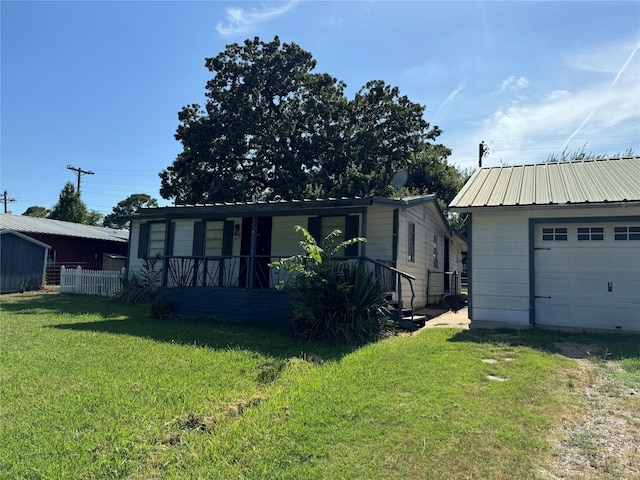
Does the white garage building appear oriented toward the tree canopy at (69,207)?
no

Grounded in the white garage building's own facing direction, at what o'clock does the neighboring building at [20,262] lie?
The neighboring building is roughly at 3 o'clock from the white garage building.

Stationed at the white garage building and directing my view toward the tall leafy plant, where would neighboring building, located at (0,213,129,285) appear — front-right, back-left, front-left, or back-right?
front-right

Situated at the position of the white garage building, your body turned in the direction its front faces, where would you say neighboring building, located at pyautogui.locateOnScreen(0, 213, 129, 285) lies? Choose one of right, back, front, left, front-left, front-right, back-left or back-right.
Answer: right

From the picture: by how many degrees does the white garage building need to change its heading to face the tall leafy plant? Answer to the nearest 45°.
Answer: approximately 45° to its right

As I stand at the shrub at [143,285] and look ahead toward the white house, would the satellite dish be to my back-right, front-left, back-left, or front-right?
front-left

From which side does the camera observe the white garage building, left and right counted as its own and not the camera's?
front

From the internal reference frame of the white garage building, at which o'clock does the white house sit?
The white house is roughly at 3 o'clock from the white garage building.

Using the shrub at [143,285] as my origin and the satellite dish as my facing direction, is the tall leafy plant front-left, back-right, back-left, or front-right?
front-right

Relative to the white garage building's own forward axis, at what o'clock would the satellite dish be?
The satellite dish is roughly at 4 o'clock from the white garage building.

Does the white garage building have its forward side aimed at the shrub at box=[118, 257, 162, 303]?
no

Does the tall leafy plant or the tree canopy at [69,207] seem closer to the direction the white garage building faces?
the tall leafy plant

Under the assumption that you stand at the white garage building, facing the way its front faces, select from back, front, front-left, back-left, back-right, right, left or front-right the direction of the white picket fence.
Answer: right

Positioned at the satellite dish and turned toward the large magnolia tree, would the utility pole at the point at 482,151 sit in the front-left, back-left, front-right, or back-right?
front-right

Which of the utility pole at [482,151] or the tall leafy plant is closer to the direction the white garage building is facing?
the tall leafy plant

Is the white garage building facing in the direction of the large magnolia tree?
no

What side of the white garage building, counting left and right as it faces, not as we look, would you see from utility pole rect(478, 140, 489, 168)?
back
